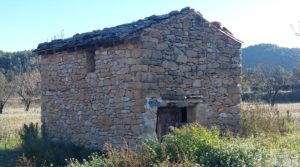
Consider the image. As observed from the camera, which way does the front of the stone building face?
facing the viewer and to the right of the viewer

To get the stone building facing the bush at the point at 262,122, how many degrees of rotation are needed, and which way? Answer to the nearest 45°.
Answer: approximately 90° to its left

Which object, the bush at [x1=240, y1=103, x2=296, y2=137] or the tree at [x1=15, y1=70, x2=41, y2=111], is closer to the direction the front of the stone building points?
the bush

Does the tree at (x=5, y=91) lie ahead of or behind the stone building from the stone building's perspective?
behind

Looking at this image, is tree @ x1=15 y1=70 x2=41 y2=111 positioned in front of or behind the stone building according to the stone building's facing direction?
behind
